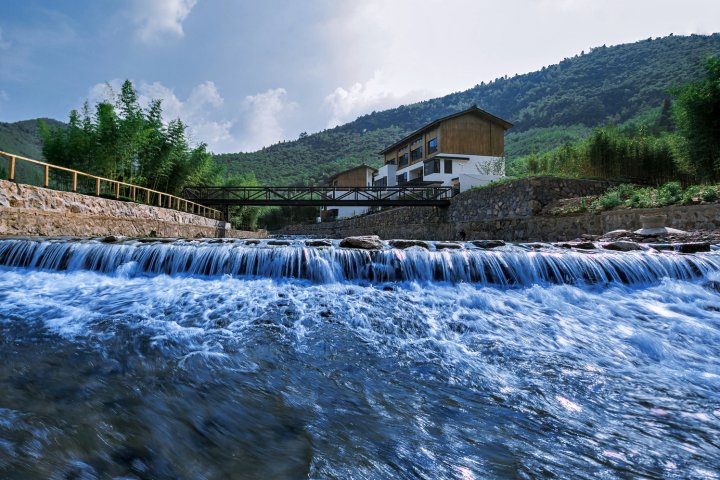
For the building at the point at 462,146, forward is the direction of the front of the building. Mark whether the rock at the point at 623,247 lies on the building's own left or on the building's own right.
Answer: on the building's own left

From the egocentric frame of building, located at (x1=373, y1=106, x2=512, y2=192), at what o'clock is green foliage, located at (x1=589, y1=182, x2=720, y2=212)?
The green foliage is roughly at 10 o'clock from the building.

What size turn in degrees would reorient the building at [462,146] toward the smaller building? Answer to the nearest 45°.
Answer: approximately 90° to its right

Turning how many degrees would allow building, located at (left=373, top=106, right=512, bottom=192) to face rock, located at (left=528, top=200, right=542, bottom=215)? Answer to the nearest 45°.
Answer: approximately 45° to its left

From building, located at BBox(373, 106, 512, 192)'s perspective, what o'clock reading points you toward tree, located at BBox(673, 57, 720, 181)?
The tree is roughly at 8 o'clock from the building.

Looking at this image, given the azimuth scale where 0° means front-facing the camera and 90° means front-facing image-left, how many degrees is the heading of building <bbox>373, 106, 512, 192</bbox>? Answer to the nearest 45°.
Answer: approximately 45°

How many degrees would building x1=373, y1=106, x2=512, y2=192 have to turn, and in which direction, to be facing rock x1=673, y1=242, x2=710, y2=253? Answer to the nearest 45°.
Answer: approximately 45° to its left
